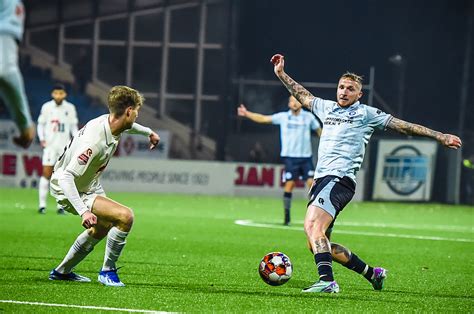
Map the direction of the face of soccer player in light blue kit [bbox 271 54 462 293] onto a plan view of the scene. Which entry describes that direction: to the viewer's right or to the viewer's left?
to the viewer's left

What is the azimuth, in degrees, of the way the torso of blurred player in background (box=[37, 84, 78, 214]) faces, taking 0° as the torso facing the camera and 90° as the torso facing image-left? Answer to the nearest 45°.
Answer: approximately 0°

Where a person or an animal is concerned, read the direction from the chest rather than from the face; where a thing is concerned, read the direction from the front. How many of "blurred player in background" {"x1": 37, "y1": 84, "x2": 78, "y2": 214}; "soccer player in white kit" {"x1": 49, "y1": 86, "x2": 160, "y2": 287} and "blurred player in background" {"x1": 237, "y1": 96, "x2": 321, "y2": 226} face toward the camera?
2

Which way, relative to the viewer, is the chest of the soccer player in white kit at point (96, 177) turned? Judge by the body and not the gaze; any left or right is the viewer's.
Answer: facing to the right of the viewer

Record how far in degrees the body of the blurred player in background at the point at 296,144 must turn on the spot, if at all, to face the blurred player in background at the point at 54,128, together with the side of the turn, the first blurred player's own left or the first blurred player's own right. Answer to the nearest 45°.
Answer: approximately 90° to the first blurred player's own right

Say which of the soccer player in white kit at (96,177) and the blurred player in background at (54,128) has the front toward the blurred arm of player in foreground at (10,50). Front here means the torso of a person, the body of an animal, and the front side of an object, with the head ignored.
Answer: the blurred player in background at (54,128)

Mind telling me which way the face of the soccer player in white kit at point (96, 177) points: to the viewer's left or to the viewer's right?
to the viewer's right

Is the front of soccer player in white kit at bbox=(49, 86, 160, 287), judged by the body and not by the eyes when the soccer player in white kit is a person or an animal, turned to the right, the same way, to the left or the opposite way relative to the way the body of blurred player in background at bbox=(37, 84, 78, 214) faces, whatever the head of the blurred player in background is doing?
to the left

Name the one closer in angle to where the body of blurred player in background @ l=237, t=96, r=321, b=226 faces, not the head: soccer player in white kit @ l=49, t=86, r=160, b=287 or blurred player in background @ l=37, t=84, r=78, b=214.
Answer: the soccer player in white kit

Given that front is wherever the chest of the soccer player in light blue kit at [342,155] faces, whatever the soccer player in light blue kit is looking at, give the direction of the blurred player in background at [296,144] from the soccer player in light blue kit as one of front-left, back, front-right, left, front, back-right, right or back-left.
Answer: back-right

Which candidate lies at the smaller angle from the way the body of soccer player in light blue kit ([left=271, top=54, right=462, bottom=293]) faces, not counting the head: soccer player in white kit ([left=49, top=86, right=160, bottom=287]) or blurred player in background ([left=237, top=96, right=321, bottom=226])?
the soccer player in white kit

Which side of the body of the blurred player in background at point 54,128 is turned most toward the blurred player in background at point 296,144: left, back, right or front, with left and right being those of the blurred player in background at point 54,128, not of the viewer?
left

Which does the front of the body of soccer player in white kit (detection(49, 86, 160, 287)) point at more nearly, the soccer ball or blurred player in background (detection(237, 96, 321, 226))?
the soccer ball
